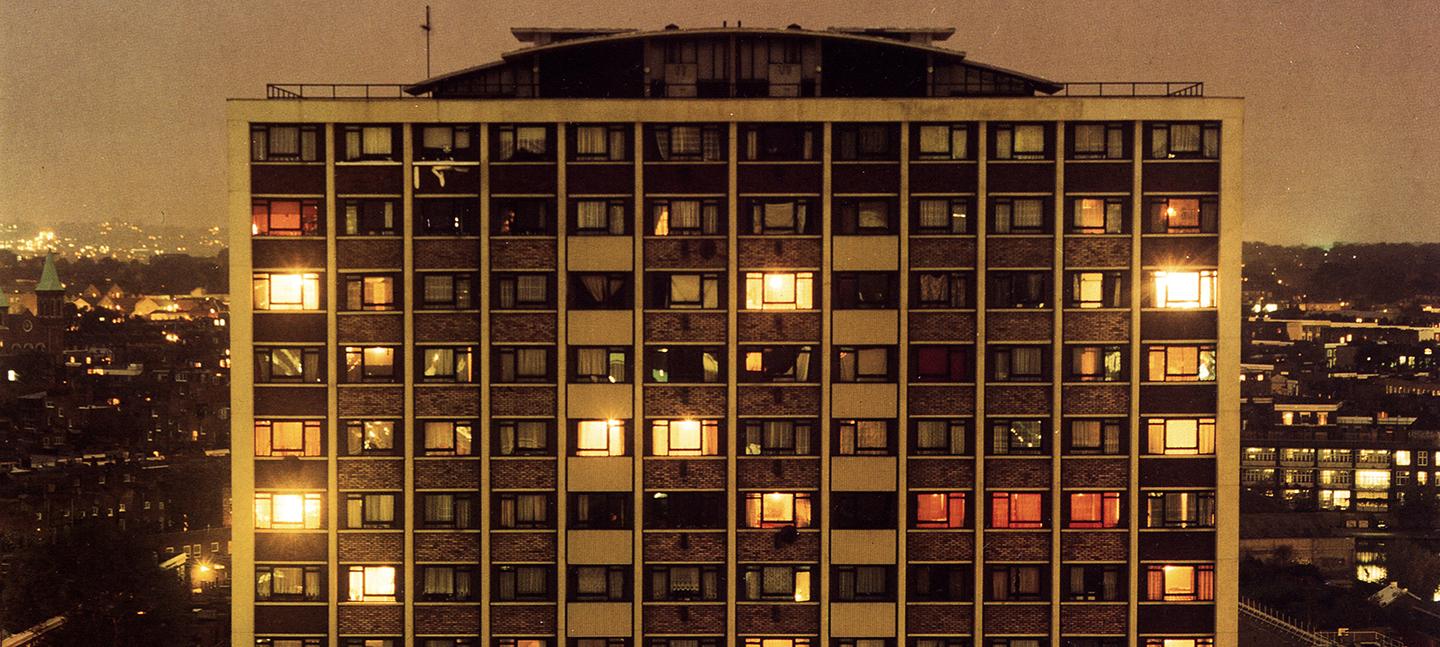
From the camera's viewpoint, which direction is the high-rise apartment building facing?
toward the camera
